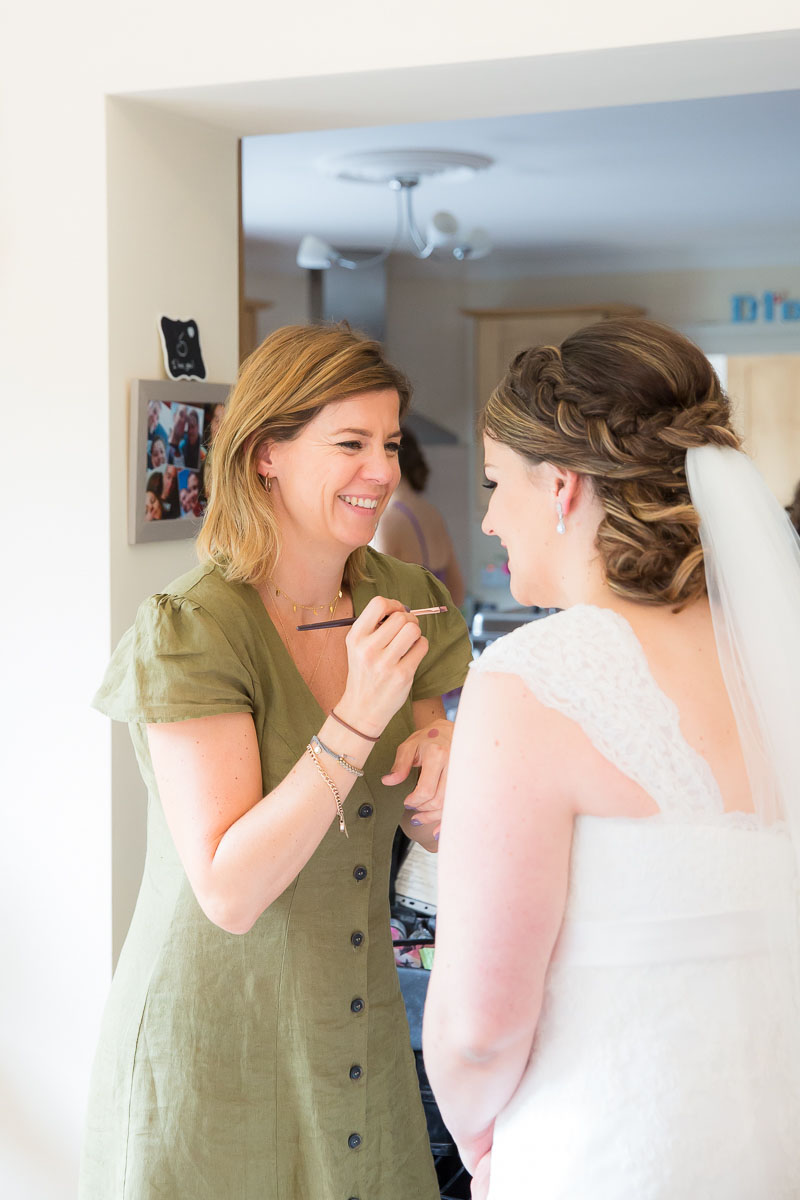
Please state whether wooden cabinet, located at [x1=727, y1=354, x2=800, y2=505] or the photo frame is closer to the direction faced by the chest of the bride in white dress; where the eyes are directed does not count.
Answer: the photo frame

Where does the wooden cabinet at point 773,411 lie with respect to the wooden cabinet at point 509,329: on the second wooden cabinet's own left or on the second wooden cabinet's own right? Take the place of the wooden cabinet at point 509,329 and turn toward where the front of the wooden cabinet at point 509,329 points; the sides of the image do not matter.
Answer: on the second wooden cabinet's own left

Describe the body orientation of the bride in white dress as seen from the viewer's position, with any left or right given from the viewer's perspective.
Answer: facing away from the viewer and to the left of the viewer

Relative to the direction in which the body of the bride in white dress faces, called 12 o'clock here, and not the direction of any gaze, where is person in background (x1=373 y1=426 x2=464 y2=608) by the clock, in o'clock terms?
The person in background is roughly at 1 o'clock from the bride in white dress.

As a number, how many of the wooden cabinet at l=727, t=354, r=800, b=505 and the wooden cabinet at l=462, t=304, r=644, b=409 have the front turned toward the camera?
2

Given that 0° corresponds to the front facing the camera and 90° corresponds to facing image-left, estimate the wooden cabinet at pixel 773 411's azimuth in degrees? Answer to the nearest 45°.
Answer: approximately 0°

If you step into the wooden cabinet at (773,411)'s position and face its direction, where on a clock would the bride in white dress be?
The bride in white dress is roughly at 12 o'clock from the wooden cabinet.

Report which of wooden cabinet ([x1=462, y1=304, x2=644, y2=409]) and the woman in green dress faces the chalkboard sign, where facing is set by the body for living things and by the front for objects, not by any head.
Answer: the wooden cabinet

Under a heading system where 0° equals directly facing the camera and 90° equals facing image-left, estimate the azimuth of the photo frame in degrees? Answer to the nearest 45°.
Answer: approximately 315°

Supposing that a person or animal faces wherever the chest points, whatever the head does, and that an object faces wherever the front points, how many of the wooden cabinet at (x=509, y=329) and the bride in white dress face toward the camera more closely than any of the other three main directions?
1

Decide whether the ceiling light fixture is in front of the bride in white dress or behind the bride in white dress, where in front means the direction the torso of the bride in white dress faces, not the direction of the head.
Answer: in front

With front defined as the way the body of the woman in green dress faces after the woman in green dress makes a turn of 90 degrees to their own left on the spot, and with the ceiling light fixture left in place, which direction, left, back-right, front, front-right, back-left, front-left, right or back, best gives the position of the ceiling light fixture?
front-left

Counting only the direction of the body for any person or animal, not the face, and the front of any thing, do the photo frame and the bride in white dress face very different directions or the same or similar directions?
very different directions
